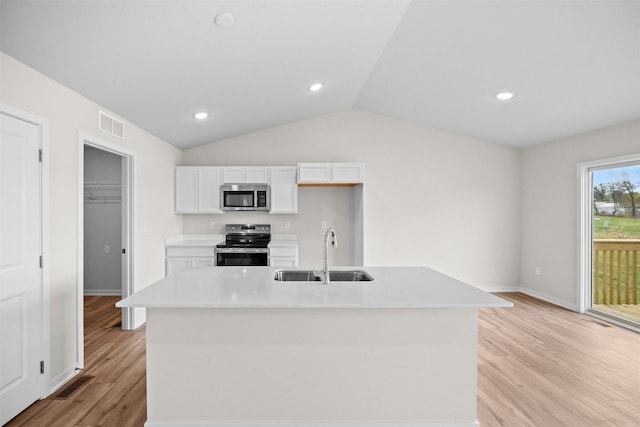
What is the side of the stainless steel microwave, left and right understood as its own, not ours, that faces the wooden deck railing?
left

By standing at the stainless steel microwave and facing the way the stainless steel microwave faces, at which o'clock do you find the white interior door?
The white interior door is roughly at 1 o'clock from the stainless steel microwave.

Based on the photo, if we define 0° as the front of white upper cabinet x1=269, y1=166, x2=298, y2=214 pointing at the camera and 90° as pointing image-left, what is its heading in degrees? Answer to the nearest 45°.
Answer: approximately 0°

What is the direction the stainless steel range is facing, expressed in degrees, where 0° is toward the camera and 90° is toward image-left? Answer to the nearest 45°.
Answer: approximately 0°

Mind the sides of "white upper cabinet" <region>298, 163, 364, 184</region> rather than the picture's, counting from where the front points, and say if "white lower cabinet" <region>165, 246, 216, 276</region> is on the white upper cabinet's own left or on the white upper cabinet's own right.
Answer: on the white upper cabinet's own right

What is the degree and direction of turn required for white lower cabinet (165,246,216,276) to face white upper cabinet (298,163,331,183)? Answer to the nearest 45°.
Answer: approximately 90° to its left

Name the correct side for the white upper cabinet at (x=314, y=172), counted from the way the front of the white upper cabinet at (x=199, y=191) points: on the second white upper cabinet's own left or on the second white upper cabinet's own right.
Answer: on the second white upper cabinet's own left
